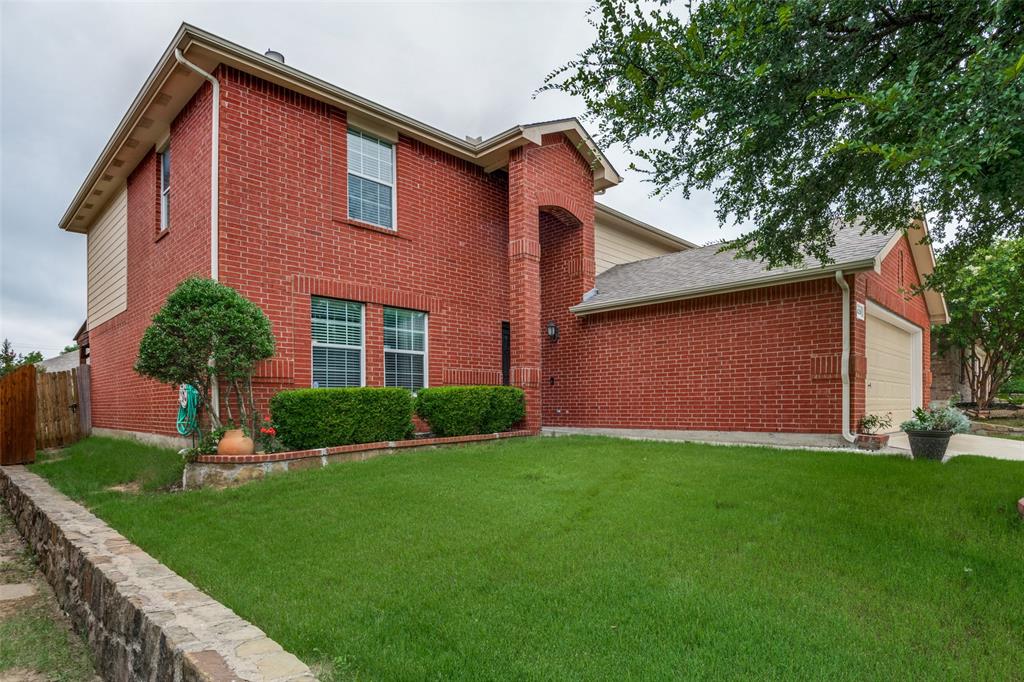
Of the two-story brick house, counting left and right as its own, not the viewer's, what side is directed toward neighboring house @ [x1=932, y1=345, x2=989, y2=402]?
left

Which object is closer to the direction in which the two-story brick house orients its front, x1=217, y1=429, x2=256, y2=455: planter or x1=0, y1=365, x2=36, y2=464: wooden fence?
the planter

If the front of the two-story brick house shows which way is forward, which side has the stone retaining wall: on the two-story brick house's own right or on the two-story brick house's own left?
on the two-story brick house's own right

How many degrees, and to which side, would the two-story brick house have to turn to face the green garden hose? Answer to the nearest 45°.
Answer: approximately 90° to its right

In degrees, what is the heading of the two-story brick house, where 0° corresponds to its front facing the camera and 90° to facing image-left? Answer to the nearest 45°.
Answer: approximately 315°
